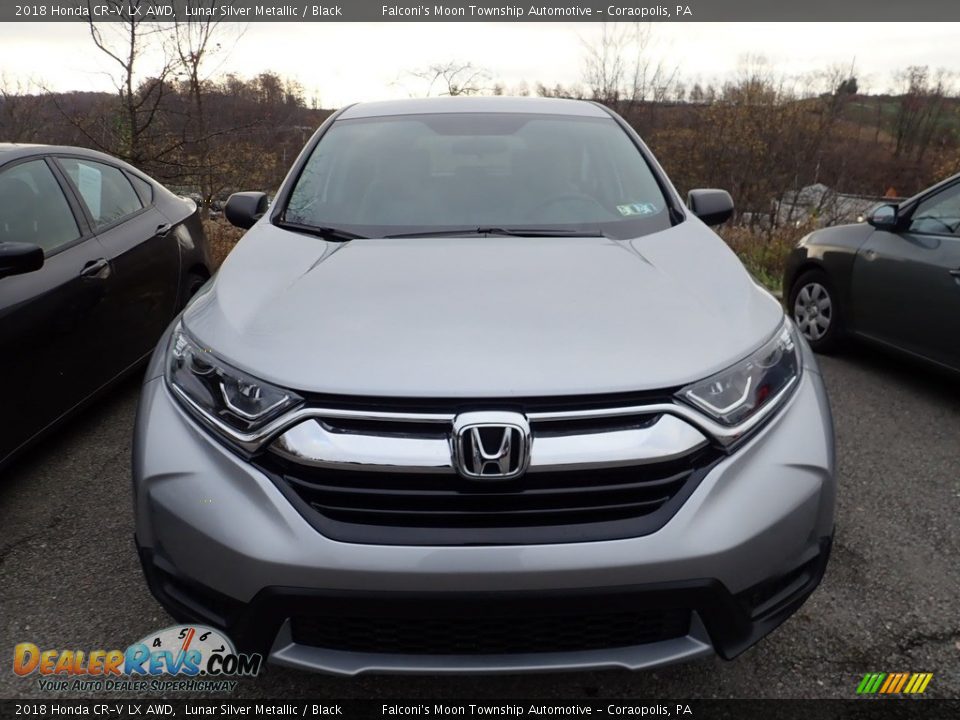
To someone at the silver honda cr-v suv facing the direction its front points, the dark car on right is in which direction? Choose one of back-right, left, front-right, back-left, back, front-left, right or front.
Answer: back-left

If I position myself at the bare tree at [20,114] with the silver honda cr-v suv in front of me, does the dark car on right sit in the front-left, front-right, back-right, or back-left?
front-left

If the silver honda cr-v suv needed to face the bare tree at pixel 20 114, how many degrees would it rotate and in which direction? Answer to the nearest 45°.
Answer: approximately 135° to its right

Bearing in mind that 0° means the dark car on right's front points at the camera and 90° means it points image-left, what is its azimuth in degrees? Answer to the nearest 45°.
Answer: approximately 135°

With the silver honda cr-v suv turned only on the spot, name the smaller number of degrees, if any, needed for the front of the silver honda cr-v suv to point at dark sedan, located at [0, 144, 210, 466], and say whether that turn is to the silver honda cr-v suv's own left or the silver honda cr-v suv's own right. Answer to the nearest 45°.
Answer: approximately 135° to the silver honda cr-v suv's own right

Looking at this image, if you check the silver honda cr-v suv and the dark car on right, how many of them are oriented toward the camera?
1

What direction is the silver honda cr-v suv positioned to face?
toward the camera
